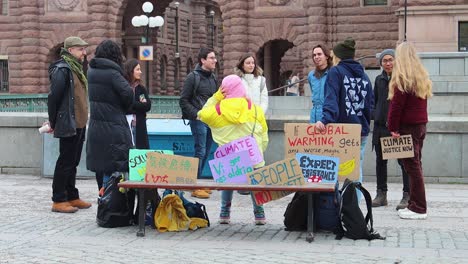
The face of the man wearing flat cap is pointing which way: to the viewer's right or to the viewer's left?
to the viewer's right

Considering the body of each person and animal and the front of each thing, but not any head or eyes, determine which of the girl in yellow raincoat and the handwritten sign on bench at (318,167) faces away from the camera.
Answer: the girl in yellow raincoat

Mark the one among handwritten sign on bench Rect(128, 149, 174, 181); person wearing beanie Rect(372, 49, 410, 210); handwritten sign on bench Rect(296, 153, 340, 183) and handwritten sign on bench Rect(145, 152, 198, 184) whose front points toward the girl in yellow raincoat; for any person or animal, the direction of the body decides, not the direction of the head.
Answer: the person wearing beanie

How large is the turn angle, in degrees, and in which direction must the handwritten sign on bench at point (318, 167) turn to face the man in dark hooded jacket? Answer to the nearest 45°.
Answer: approximately 135° to its right

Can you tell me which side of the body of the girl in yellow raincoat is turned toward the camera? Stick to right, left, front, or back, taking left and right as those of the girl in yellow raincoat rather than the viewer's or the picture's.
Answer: back

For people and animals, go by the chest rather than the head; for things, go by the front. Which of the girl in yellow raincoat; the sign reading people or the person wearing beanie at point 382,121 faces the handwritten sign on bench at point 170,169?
the person wearing beanie

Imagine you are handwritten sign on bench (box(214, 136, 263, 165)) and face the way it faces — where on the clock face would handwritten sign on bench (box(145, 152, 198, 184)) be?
handwritten sign on bench (box(145, 152, 198, 184)) is roughly at 2 o'clock from handwritten sign on bench (box(214, 136, 263, 165)).

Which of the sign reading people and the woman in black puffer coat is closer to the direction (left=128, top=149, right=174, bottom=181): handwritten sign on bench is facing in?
the sign reading people

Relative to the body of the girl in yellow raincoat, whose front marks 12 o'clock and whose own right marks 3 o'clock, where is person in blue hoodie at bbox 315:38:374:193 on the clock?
The person in blue hoodie is roughly at 3 o'clock from the girl in yellow raincoat.

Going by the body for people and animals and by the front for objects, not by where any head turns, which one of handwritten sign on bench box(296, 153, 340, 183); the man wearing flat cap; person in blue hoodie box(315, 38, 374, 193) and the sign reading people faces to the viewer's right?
the man wearing flat cap

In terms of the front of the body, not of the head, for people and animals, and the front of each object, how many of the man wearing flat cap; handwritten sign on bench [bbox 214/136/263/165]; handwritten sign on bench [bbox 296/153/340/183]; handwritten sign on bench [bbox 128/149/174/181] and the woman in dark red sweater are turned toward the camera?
3

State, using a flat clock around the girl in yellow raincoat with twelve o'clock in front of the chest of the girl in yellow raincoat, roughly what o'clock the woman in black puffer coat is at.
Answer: The woman in black puffer coat is roughly at 9 o'clock from the girl in yellow raincoat.

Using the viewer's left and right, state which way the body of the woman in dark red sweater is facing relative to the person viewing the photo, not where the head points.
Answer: facing away from the viewer and to the left of the viewer
